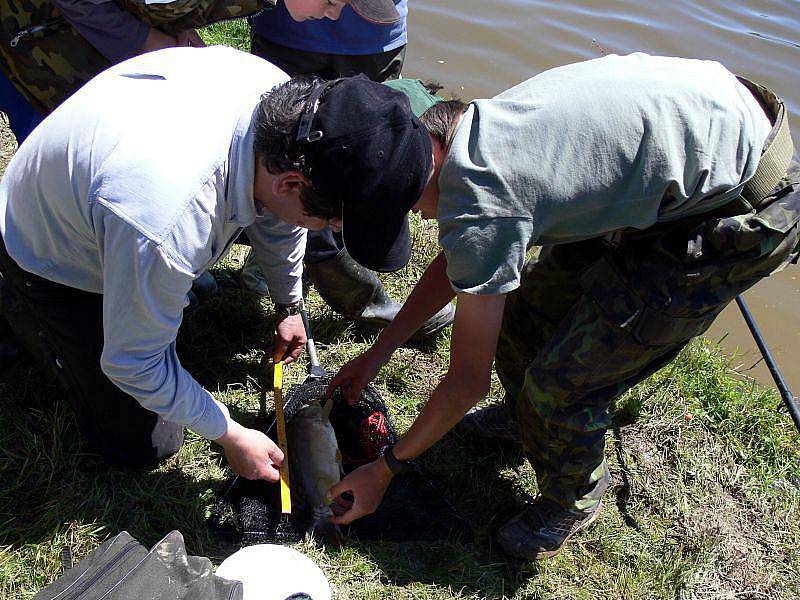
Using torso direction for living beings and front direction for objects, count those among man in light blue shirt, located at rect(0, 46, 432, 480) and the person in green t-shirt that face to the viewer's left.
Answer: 1

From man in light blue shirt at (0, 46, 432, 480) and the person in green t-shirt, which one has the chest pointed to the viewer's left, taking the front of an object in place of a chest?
the person in green t-shirt

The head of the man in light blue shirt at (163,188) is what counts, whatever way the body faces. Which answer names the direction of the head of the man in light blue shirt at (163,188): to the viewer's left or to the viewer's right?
to the viewer's right

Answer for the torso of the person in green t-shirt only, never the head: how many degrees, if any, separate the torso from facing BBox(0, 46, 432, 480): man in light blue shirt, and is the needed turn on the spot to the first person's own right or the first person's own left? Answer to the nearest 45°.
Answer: approximately 45° to the first person's own left

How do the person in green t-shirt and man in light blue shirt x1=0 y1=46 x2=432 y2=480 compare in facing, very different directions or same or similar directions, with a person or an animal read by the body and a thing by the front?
very different directions

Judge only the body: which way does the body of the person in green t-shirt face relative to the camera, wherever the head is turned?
to the viewer's left

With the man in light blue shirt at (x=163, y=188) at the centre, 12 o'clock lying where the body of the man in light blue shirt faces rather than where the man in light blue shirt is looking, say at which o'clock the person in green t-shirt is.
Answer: The person in green t-shirt is roughly at 12 o'clock from the man in light blue shirt.

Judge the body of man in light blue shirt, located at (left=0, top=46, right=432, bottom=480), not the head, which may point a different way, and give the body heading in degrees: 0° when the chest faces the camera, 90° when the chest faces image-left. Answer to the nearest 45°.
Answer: approximately 270°
